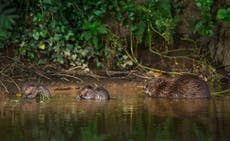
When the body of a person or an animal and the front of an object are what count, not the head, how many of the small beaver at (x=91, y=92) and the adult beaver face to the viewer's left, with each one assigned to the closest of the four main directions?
2

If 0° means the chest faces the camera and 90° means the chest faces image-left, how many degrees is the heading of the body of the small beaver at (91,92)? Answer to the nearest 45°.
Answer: approximately 90°

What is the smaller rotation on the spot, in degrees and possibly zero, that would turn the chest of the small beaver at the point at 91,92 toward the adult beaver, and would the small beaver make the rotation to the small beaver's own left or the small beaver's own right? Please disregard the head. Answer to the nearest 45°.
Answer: approximately 180°

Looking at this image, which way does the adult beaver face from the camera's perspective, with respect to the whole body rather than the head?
to the viewer's left
